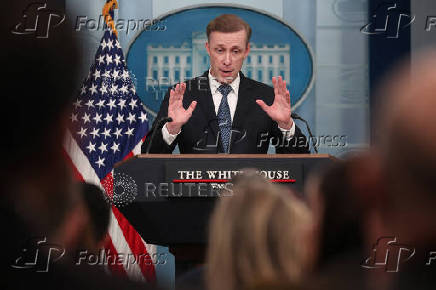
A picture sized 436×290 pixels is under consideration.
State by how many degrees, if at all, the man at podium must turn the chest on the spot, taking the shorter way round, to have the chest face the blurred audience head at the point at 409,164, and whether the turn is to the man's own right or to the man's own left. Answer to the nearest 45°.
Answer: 0° — they already face them

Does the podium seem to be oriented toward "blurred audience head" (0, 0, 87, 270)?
yes

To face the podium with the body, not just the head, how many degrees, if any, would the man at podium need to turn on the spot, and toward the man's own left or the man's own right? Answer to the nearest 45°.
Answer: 0° — they already face it

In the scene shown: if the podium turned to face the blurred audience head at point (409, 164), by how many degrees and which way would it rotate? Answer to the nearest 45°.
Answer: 0° — it already faces them

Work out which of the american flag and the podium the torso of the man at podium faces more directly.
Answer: the podium

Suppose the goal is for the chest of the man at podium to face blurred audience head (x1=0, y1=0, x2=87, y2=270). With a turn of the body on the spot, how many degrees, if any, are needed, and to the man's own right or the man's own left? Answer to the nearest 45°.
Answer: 0° — they already face them

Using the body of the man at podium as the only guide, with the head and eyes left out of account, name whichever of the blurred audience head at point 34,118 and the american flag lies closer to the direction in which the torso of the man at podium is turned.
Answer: the blurred audience head

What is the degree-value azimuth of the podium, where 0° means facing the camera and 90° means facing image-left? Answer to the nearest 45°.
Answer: approximately 0°

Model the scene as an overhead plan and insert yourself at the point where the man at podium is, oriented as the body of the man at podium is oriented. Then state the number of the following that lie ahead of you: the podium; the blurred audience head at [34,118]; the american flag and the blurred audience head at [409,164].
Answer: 3

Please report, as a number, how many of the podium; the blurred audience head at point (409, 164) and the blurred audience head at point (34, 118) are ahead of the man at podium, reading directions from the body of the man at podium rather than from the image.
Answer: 3

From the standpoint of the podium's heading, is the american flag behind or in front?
behind

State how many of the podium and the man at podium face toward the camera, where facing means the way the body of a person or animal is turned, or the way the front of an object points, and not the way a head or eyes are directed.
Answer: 2
